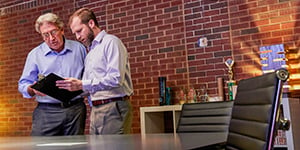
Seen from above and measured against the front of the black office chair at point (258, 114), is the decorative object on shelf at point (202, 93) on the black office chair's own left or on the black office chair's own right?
on the black office chair's own right
